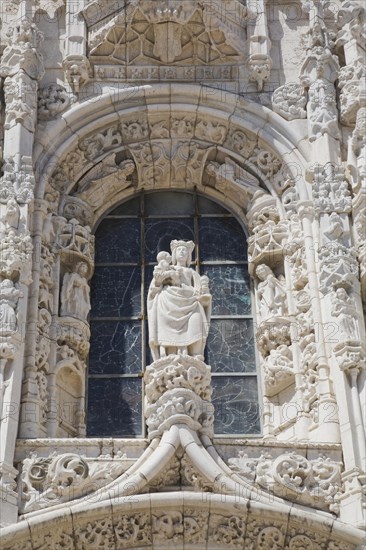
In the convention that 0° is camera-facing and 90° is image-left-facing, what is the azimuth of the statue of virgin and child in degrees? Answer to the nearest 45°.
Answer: approximately 0°
